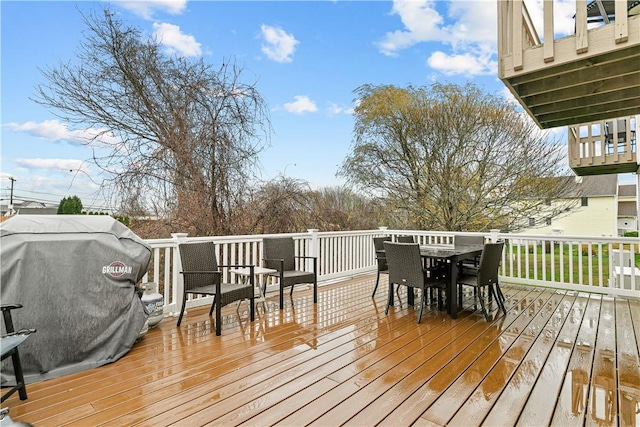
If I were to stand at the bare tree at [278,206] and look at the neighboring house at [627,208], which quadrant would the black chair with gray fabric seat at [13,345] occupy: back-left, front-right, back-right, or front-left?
back-right

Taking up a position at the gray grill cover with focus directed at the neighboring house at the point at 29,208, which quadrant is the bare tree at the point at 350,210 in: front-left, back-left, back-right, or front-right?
front-right

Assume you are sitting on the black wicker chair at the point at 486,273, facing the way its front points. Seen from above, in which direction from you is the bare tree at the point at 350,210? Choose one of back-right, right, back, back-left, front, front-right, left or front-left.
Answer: front

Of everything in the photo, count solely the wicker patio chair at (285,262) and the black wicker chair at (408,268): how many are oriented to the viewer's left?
0

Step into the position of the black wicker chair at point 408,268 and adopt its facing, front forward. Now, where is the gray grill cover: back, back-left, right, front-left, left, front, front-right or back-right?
back

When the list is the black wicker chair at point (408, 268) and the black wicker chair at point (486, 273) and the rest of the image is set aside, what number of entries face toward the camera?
0

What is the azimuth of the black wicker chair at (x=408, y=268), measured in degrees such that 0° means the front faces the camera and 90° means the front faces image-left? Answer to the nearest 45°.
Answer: approximately 225°

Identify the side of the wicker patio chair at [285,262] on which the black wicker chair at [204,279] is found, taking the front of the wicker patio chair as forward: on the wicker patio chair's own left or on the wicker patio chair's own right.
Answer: on the wicker patio chair's own right

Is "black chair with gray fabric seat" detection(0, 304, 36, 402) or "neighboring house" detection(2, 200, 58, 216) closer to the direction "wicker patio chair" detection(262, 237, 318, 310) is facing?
the black chair with gray fabric seat

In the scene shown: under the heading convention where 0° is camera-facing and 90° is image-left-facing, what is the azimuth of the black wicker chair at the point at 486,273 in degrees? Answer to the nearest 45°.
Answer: approximately 135°

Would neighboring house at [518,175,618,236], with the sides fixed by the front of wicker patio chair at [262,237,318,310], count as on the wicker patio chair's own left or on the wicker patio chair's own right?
on the wicker patio chair's own left

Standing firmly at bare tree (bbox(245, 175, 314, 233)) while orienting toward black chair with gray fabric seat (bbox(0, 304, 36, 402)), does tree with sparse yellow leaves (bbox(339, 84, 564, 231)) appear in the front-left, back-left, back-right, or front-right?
back-left

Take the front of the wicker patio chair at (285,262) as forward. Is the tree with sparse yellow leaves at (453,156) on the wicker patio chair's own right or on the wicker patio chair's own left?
on the wicker patio chair's own left
